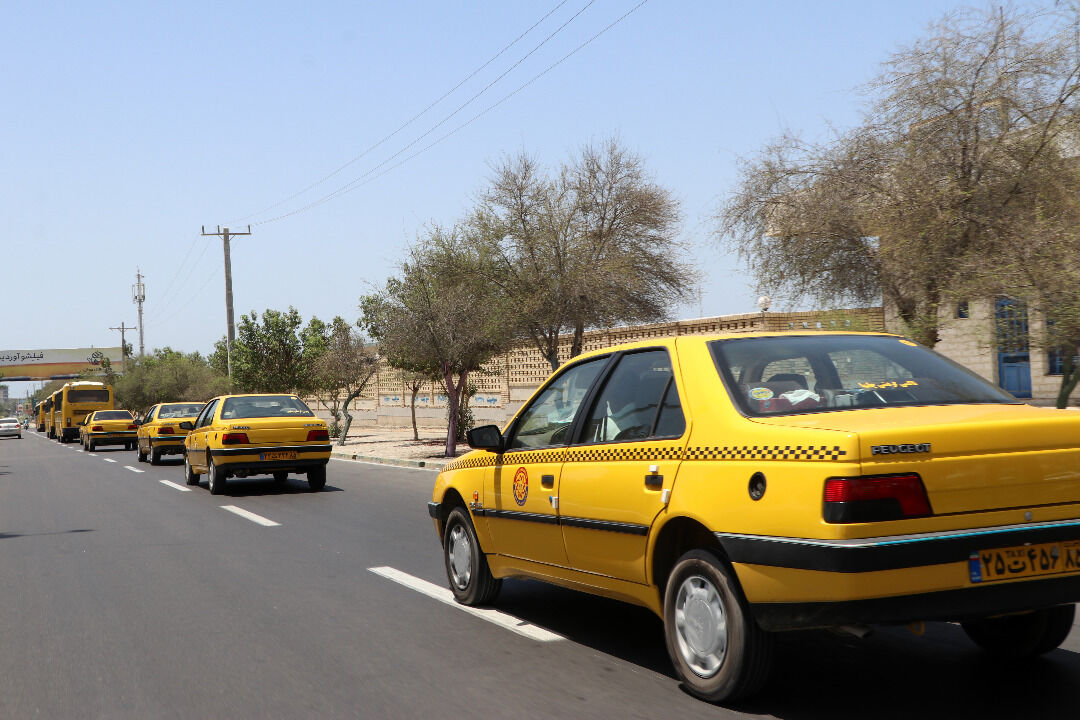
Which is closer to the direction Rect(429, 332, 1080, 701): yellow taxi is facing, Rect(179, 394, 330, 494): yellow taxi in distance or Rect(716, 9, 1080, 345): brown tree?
the yellow taxi in distance

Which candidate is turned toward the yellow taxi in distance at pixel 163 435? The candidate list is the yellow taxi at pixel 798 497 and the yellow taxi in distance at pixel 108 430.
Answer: the yellow taxi

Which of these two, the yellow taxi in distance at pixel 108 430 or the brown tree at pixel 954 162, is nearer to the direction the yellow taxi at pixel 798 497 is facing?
the yellow taxi in distance

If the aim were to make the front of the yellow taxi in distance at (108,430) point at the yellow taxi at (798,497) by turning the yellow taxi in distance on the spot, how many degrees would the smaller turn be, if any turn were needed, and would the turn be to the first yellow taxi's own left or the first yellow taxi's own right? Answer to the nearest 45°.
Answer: approximately 180°

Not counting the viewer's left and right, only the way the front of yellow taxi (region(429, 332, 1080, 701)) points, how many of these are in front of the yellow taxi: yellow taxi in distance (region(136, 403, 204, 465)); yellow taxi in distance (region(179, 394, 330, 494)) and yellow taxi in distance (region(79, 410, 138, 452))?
3

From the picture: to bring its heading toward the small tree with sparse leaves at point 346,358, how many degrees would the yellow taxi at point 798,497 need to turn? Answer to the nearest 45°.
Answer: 0° — it already faces it

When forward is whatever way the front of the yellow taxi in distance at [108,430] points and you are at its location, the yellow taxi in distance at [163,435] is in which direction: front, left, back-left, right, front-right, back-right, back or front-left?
back

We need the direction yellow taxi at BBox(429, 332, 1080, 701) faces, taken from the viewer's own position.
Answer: facing away from the viewer and to the left of the viewer

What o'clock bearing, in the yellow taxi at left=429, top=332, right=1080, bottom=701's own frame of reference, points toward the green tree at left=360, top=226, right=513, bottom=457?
The green tree is roughly at 1 o'clock from the yellow taxi.

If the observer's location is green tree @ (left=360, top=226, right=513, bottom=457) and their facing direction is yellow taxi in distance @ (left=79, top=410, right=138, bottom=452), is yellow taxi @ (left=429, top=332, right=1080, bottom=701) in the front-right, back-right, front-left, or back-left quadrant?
back-left

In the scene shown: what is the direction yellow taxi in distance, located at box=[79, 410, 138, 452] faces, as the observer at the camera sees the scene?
facing away from the viewer

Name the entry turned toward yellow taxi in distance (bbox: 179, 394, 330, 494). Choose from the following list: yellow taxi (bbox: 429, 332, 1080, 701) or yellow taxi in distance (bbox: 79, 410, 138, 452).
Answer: the yellow taxi

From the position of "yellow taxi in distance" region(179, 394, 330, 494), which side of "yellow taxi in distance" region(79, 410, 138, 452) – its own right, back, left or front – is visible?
back
